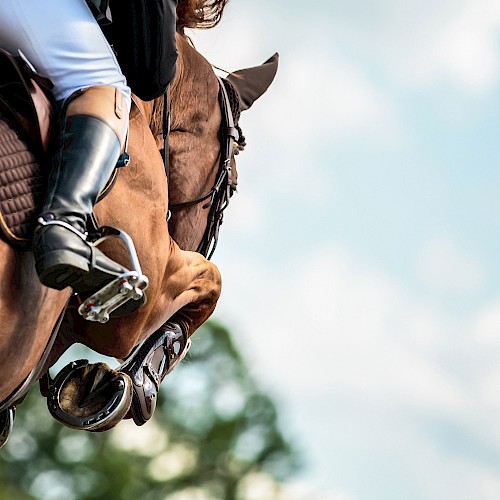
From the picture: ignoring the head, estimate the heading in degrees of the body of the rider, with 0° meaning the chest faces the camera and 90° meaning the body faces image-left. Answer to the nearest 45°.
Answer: approximately 270°
